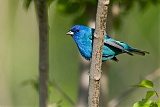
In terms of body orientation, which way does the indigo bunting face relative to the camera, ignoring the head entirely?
to the viewer's left

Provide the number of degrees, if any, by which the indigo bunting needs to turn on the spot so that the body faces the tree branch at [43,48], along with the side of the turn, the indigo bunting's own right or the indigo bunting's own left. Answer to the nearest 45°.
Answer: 0° — it already faces it
